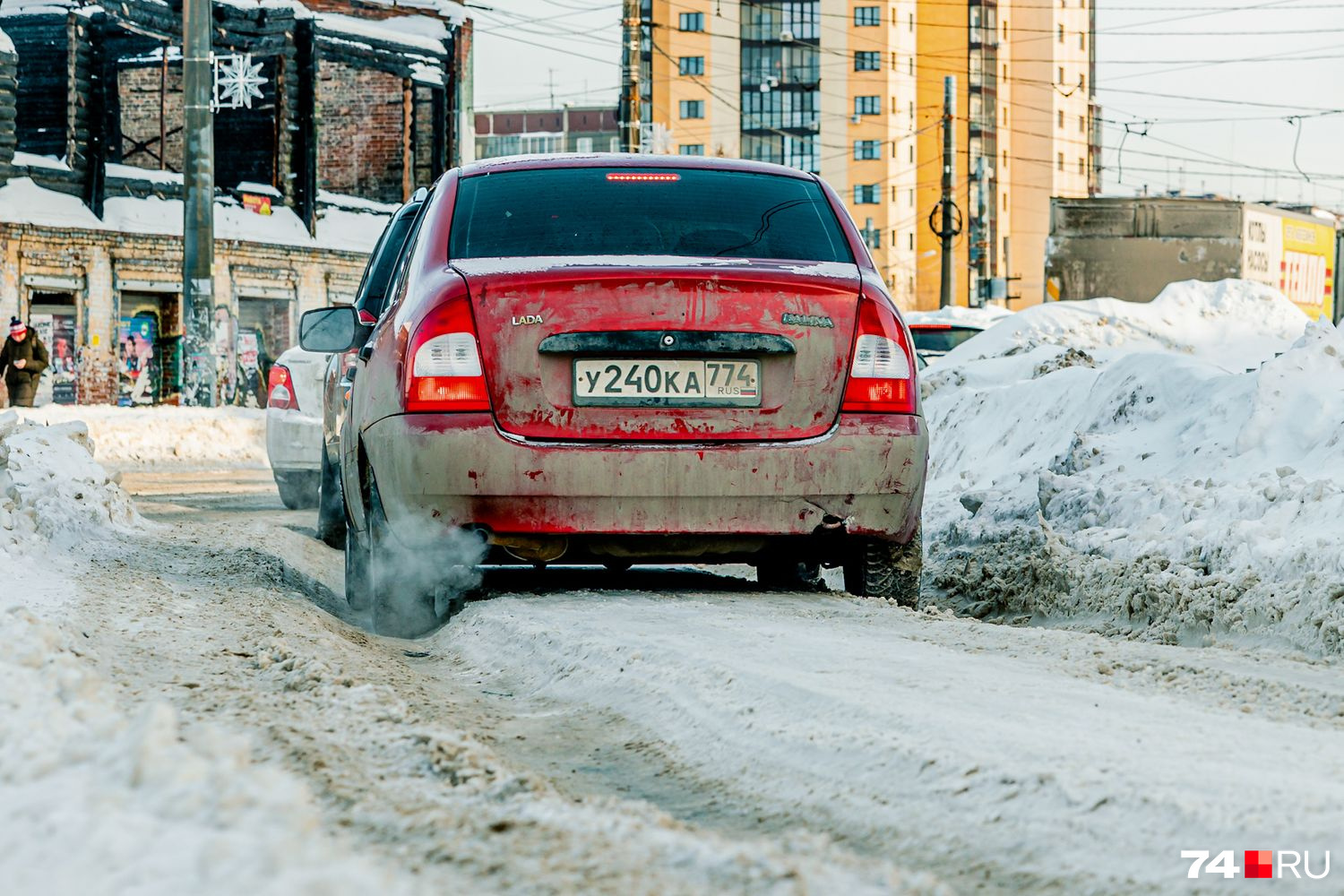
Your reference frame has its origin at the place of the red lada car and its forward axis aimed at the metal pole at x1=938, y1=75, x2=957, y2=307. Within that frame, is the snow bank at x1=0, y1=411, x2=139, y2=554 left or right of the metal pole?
left

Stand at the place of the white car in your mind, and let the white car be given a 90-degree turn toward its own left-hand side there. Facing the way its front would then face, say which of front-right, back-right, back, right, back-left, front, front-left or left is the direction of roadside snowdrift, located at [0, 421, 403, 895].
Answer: left

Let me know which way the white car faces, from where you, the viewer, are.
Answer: facing away from the viewer

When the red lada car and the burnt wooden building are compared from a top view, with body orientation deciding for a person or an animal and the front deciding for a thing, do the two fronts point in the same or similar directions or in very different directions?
very different directions

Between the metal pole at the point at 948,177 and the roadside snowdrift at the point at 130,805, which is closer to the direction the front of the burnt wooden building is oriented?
the roadside snowdrift

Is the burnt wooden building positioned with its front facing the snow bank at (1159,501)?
yes

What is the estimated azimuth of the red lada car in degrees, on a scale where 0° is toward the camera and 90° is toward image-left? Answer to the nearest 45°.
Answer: approximately 180°

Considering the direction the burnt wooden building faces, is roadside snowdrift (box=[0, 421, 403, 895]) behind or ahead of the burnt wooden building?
ahead

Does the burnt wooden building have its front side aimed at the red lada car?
yes

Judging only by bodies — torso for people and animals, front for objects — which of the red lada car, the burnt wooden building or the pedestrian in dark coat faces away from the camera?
the red lada car

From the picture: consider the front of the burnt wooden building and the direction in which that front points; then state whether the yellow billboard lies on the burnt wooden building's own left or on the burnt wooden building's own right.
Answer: on the burnt wooden building's own left
